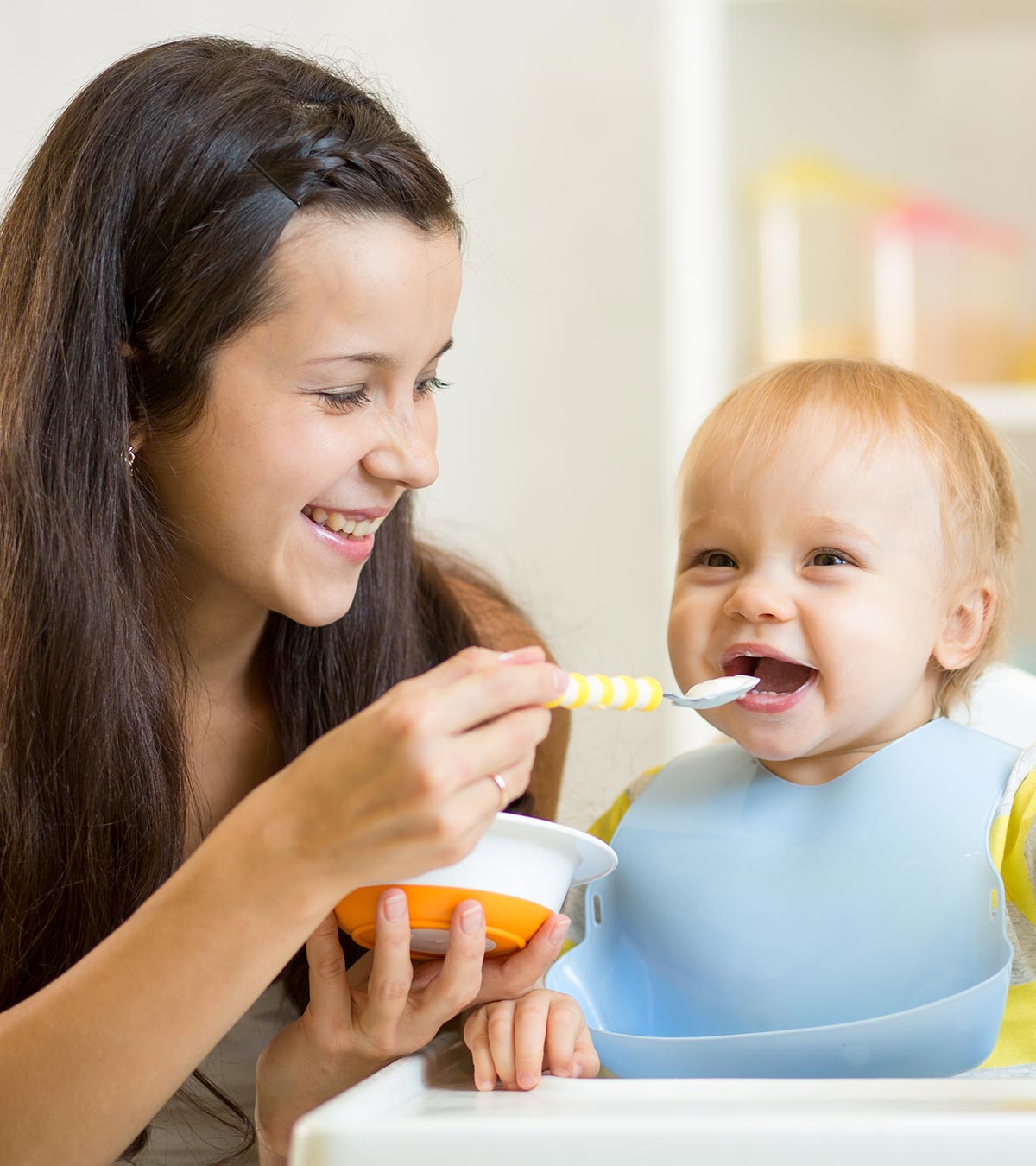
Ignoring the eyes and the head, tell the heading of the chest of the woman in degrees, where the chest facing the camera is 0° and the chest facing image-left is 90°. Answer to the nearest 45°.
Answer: approximately 315°

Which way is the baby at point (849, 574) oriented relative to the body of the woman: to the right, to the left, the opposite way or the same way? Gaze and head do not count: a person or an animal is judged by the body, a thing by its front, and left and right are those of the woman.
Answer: to the right

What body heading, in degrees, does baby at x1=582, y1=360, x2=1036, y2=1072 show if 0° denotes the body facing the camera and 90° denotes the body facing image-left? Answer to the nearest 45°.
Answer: approximately 45°

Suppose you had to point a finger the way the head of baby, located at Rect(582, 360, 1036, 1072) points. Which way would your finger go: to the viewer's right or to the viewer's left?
to the viewer's left
